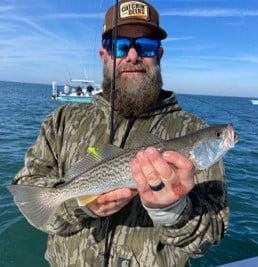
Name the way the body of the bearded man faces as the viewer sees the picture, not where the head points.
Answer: toward the camera
